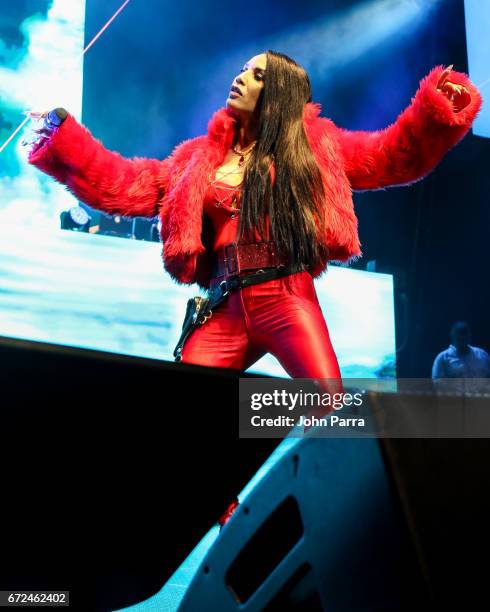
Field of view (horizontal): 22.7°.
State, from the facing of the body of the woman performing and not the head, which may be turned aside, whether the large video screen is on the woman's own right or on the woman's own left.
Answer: on the woman's own right

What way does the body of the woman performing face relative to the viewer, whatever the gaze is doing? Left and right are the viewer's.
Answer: facing the viewer and to the left of the viewer
